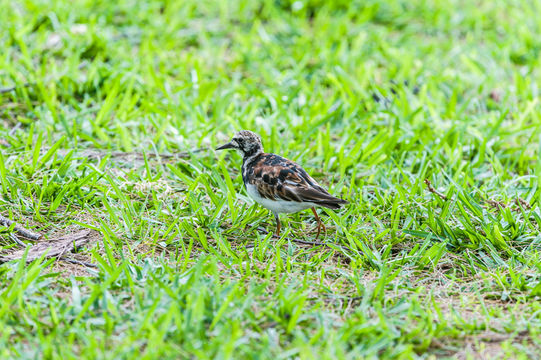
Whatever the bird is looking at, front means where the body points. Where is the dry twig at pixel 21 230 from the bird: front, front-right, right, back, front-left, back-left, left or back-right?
front

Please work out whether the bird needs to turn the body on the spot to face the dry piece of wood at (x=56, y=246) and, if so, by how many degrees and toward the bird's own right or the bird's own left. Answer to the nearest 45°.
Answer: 0° — it already faces it

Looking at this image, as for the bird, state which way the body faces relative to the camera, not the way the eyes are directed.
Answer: to the viewer's left
